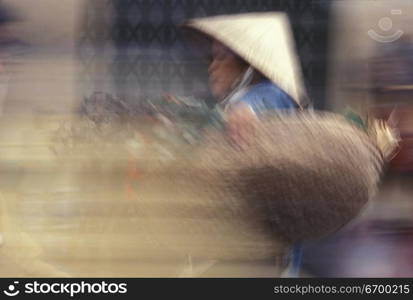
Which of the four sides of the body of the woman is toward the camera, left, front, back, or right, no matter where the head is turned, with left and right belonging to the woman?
left
